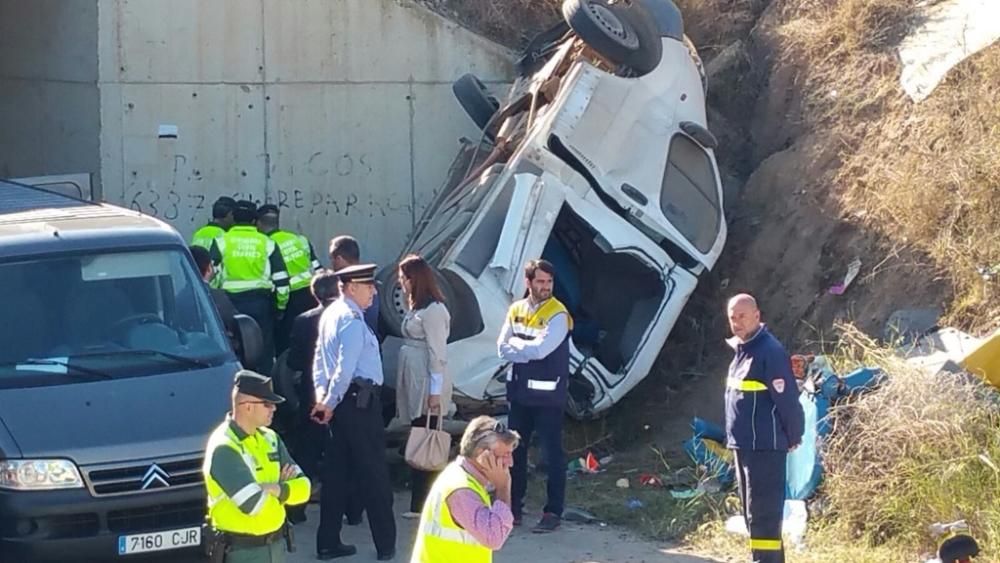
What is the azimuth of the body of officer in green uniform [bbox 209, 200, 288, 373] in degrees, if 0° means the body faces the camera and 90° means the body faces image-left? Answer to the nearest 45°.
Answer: approximately 180°

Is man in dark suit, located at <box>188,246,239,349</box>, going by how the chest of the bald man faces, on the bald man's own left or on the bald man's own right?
on the bald man's own right

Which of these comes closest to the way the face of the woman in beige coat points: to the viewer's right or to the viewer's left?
to the viewer's left

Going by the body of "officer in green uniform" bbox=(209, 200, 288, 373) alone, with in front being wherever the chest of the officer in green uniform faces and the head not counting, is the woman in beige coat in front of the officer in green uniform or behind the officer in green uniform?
behind

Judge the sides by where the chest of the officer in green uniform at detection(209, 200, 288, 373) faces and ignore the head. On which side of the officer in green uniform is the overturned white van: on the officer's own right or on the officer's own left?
on the officer's own right

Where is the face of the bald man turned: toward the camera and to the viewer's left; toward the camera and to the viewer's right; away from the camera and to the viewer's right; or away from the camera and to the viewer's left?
toward the camera and to the viewer's left

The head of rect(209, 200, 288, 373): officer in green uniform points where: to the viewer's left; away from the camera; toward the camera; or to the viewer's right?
away from the camera

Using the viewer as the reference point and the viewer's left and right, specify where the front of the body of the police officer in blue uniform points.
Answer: facing to the right of the viewer

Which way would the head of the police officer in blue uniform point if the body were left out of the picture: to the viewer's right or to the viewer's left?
to the viewer's right

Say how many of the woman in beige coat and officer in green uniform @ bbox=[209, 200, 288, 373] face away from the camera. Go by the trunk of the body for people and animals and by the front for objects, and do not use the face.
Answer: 1

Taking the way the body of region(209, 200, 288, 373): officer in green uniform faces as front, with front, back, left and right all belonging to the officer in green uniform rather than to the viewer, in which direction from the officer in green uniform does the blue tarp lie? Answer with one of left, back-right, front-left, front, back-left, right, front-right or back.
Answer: back-right

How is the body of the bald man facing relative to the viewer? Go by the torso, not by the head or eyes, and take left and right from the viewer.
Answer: facing the viewer and to the left of the viewer

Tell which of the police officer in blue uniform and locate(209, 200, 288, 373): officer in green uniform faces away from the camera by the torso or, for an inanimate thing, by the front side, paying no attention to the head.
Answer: the officer in green uniform
